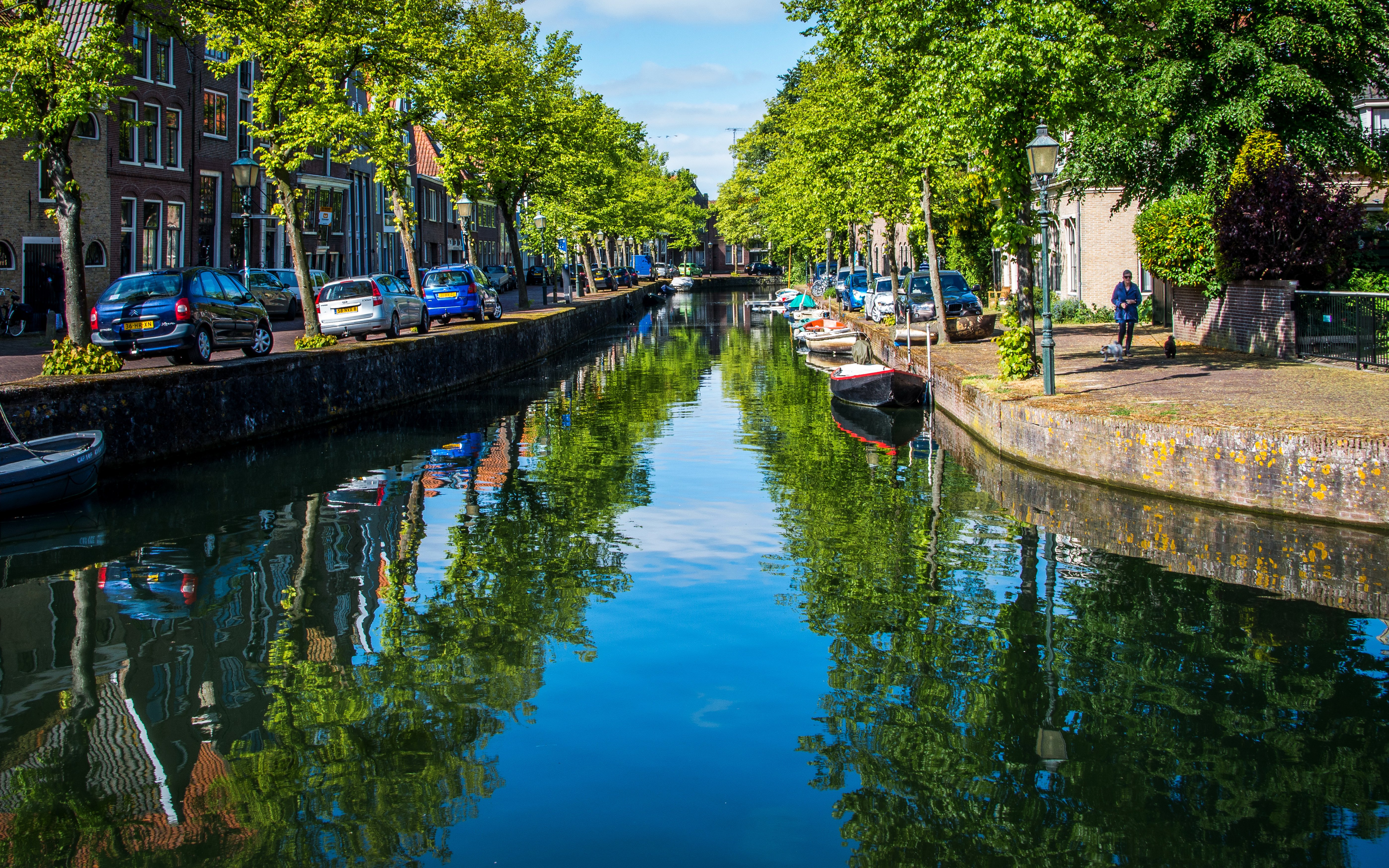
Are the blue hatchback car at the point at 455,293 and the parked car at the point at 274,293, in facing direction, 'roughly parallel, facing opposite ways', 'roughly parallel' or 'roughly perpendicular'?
roughly parallel

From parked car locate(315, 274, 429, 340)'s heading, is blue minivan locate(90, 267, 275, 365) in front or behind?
behind

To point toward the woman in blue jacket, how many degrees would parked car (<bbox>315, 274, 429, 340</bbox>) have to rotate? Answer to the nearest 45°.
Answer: approximately 90° to its right

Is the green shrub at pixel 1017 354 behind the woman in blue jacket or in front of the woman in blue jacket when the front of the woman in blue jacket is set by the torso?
in front

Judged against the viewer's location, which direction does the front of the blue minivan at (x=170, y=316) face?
facing away from the viewer and to the right of the viewer

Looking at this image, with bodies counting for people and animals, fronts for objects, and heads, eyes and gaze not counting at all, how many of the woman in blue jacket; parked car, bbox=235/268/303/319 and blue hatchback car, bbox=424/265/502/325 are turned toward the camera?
1

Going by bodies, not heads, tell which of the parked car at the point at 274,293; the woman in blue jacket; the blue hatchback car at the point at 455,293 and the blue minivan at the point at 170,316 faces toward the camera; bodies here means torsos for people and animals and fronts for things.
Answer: the woman in blue jacket

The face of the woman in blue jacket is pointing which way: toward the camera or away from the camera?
toward the camera

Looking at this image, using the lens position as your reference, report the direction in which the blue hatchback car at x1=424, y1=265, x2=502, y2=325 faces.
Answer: facing away from the viewer and to the right of the viewer

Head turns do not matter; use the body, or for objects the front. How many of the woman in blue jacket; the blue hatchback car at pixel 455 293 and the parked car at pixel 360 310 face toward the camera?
1

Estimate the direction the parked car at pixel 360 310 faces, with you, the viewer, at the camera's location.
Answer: facing away from the viewer and to the right of the viewer

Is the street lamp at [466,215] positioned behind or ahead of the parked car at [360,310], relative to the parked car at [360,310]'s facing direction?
ahead
